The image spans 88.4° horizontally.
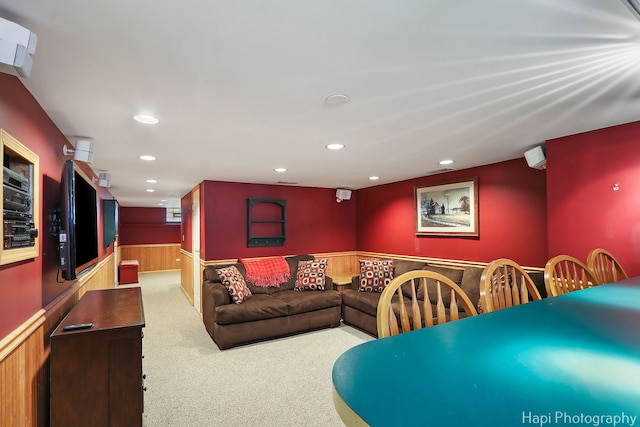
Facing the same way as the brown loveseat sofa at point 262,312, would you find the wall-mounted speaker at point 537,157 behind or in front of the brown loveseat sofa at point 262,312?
in front

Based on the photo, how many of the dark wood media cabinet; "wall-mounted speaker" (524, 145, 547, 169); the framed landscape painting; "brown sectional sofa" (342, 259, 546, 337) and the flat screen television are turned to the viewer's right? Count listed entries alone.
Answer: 2

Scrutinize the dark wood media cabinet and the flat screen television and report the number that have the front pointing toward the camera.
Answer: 0

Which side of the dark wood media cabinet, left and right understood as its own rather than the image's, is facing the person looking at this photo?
right

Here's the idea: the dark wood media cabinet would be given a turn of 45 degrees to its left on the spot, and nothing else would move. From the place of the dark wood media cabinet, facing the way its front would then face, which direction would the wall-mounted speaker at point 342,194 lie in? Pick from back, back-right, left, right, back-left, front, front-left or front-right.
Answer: front

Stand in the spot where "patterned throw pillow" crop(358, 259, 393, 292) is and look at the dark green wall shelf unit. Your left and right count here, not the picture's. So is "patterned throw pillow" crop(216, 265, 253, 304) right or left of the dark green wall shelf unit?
left

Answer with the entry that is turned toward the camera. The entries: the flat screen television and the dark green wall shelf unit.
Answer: the dark green wall shelf unit

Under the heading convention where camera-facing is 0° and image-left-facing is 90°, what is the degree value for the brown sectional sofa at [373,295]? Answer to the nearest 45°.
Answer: approximately 45°

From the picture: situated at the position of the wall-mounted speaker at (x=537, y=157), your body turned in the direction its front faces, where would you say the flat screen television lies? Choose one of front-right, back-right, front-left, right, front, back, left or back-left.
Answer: front

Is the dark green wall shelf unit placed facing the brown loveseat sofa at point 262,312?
yes

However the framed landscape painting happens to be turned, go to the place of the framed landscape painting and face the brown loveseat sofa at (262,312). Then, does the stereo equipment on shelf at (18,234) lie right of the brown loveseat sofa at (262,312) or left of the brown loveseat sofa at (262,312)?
left

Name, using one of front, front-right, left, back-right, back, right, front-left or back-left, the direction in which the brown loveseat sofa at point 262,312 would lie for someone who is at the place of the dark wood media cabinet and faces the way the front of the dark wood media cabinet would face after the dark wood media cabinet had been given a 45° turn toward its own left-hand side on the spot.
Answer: front

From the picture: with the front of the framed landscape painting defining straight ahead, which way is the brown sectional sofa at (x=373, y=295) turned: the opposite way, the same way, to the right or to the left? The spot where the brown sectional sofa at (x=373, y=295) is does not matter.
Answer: the same way

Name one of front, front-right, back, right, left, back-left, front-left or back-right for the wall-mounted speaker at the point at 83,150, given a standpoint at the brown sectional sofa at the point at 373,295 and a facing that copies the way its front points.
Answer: front

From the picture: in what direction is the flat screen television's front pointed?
to the viewer's right

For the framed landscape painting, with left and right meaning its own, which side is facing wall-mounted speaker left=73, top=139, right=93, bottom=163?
front

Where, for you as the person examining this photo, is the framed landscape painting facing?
facing the viewer and to the left of the viewer

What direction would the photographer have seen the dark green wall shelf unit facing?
facing the viewer
